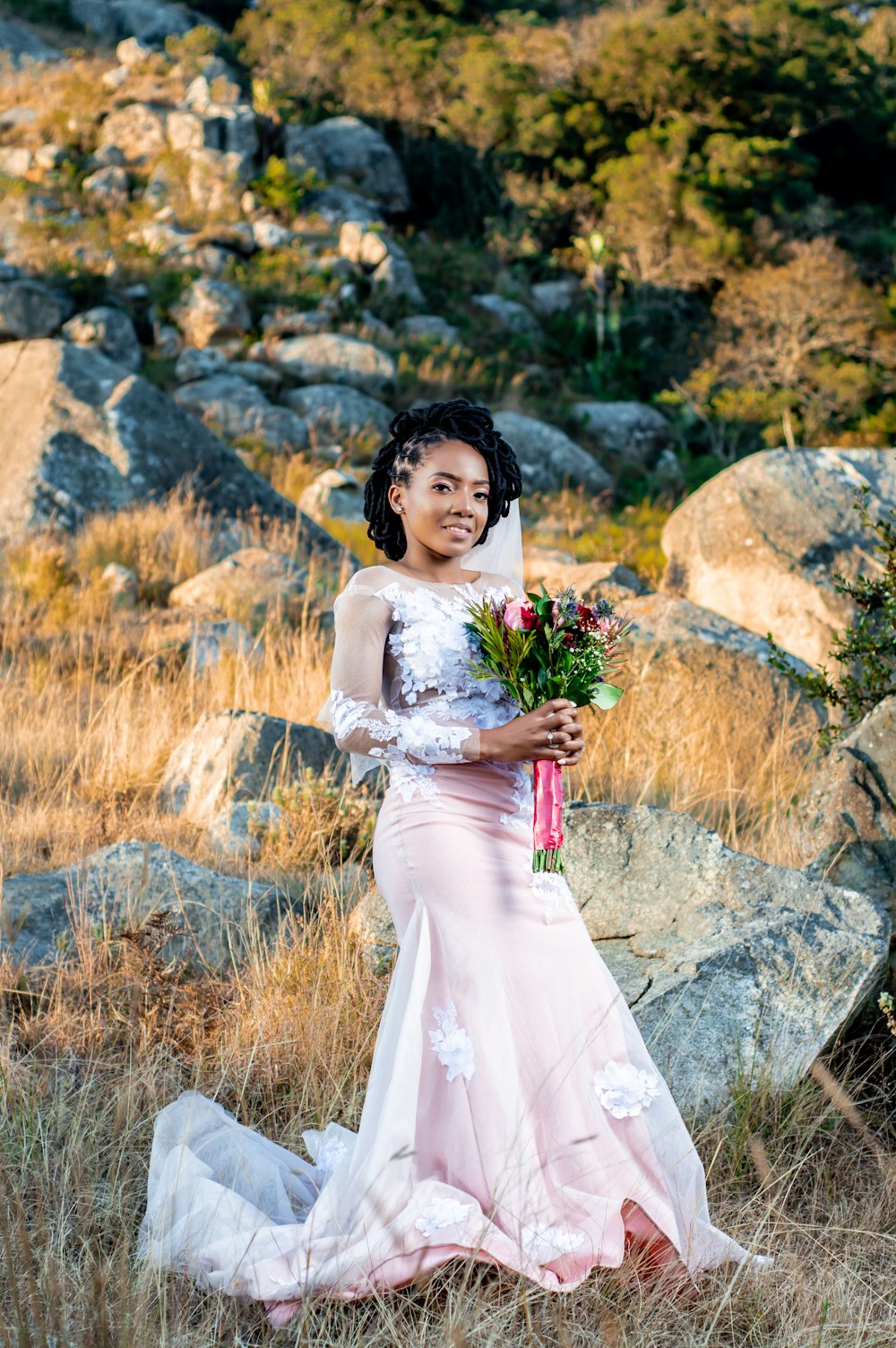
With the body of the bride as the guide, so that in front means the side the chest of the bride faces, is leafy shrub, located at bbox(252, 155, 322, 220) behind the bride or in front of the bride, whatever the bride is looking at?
behind

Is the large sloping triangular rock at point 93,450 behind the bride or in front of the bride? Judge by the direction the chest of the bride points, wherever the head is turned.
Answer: behind

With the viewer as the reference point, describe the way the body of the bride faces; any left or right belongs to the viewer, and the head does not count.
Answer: facing the viewer and to the right of the viewer

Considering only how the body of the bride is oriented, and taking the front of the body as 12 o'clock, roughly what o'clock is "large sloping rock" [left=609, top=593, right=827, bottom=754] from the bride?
The large sloping rock is roughly at 8 o'clock from the bride.

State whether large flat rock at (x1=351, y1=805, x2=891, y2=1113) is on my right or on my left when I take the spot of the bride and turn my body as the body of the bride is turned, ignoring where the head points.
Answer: on my left

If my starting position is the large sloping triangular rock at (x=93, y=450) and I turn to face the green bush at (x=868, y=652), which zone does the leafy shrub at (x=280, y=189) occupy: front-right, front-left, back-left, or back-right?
back-left

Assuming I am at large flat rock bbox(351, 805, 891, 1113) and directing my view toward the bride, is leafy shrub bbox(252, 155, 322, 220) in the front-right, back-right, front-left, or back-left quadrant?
back-right

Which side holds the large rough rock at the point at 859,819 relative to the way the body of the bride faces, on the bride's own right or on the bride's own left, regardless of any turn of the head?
on the bride's own left

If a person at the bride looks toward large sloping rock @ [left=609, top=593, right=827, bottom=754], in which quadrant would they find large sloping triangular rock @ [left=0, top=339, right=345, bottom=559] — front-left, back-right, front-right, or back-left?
front-left
